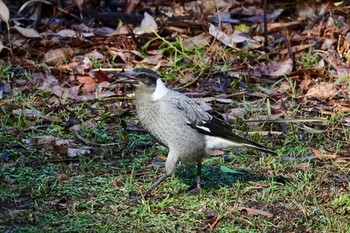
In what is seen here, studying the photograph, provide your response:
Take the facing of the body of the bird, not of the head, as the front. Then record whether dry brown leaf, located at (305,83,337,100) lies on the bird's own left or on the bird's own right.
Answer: on the bird's own right

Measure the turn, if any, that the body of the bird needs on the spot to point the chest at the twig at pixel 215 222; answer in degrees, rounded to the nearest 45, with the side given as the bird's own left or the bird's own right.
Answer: approximately 135° to the bird's own left

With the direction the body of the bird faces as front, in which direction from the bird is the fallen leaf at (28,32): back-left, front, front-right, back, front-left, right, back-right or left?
front-right

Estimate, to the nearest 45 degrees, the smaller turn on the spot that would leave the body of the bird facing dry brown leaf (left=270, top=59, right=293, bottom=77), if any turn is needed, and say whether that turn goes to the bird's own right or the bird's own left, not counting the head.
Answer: approximately 135° to the bird's own right

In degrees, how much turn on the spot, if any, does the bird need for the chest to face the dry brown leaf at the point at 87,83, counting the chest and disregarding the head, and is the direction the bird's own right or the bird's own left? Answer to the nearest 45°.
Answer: approximately 45° to the bird's own right

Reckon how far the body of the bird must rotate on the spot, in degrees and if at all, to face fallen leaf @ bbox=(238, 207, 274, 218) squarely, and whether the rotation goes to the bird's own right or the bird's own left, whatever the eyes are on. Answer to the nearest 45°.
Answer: approximately 135° to the bird's own left

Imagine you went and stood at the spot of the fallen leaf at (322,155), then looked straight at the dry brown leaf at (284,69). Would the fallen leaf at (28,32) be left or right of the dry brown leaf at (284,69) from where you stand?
left

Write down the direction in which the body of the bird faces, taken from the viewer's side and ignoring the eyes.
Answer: to the viewer's left

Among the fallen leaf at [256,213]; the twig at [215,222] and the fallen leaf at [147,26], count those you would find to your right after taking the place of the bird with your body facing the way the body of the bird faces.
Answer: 1

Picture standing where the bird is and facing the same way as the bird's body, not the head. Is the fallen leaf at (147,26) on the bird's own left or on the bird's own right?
on the bird's own right
